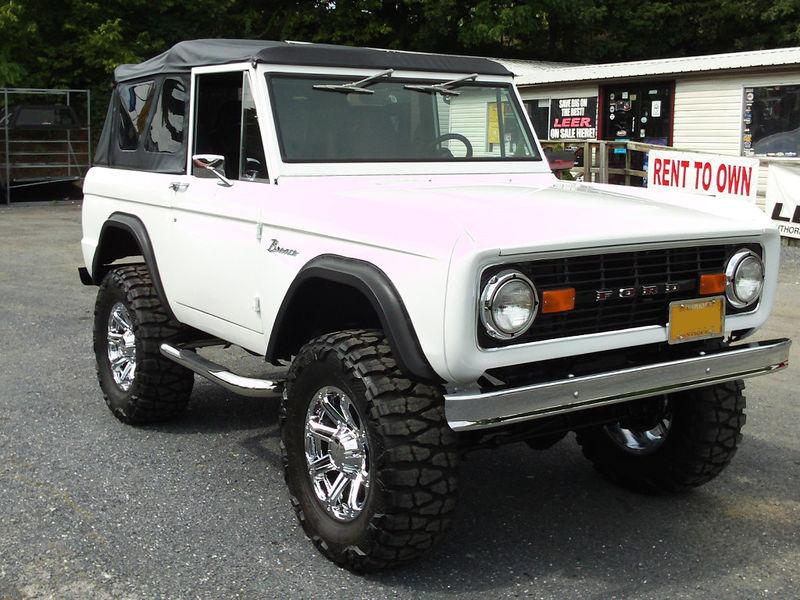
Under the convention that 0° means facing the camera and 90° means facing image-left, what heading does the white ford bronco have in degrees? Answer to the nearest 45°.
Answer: approximately 315°

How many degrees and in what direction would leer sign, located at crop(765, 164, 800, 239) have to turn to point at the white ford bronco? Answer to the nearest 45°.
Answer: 0° — it already faces it

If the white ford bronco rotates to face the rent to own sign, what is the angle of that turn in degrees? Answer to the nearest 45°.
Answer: approximately 135° to its left

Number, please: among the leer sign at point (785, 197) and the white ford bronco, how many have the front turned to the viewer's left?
0

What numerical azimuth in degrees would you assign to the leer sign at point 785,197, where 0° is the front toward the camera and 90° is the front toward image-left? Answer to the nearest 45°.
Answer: approximately 0°

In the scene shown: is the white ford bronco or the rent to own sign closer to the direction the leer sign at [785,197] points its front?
the white ford bronco
